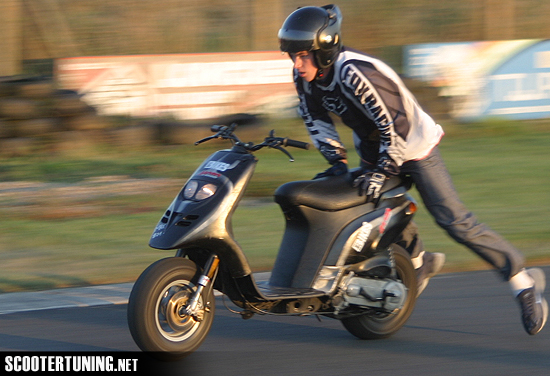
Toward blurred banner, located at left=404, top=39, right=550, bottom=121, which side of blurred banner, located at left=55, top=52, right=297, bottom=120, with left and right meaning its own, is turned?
left

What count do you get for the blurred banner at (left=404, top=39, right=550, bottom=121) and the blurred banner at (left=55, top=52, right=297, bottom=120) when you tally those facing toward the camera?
2

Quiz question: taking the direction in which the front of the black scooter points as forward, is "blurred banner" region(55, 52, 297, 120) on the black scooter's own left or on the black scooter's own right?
on the black scooter's own right

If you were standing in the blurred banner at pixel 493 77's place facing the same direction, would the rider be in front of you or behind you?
in front

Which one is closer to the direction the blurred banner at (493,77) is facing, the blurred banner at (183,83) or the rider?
the rider

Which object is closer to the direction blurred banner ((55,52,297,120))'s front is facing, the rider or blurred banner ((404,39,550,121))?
the rider

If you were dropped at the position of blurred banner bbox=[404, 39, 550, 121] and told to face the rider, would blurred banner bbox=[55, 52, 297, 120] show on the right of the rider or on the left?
right

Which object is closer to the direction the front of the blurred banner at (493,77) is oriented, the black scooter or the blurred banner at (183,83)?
the black scooter

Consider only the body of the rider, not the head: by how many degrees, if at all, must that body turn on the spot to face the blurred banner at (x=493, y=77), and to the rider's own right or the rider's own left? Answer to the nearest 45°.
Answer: approximately 135° to the rider's own right

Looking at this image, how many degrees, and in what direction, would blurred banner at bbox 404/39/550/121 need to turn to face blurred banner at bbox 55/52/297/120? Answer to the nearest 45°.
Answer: approximately 45° to its right

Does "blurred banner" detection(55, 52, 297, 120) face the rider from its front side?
yes

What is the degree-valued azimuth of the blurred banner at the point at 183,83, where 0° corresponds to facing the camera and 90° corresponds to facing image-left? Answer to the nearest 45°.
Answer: approximately 0°

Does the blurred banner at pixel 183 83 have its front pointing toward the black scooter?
yes

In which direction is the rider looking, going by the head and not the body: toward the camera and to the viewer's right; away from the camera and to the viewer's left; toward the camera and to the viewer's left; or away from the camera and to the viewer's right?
toward the camera and to the viewer's left

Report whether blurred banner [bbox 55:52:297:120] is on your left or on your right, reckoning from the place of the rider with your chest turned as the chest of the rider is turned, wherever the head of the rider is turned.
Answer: on your right
